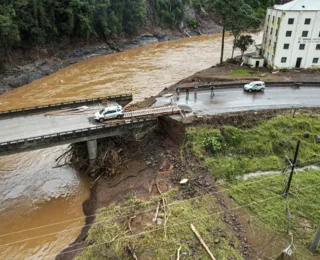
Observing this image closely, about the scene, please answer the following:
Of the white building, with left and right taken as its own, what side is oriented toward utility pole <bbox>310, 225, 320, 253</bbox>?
front

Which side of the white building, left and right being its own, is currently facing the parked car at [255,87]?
front

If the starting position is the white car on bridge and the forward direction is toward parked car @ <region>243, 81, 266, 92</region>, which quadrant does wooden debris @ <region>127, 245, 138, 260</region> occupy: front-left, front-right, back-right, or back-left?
back-right

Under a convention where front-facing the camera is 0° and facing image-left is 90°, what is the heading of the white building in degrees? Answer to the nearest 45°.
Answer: approximately 0°

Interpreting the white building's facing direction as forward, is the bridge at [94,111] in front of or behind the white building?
in front

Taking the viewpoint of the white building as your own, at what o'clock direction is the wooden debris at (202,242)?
The wooden debris is roughly at 12 o'clock from the white building.

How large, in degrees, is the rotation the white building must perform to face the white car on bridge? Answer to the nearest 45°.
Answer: approximately 45° to its right

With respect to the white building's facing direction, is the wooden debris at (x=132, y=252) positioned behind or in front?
in front
